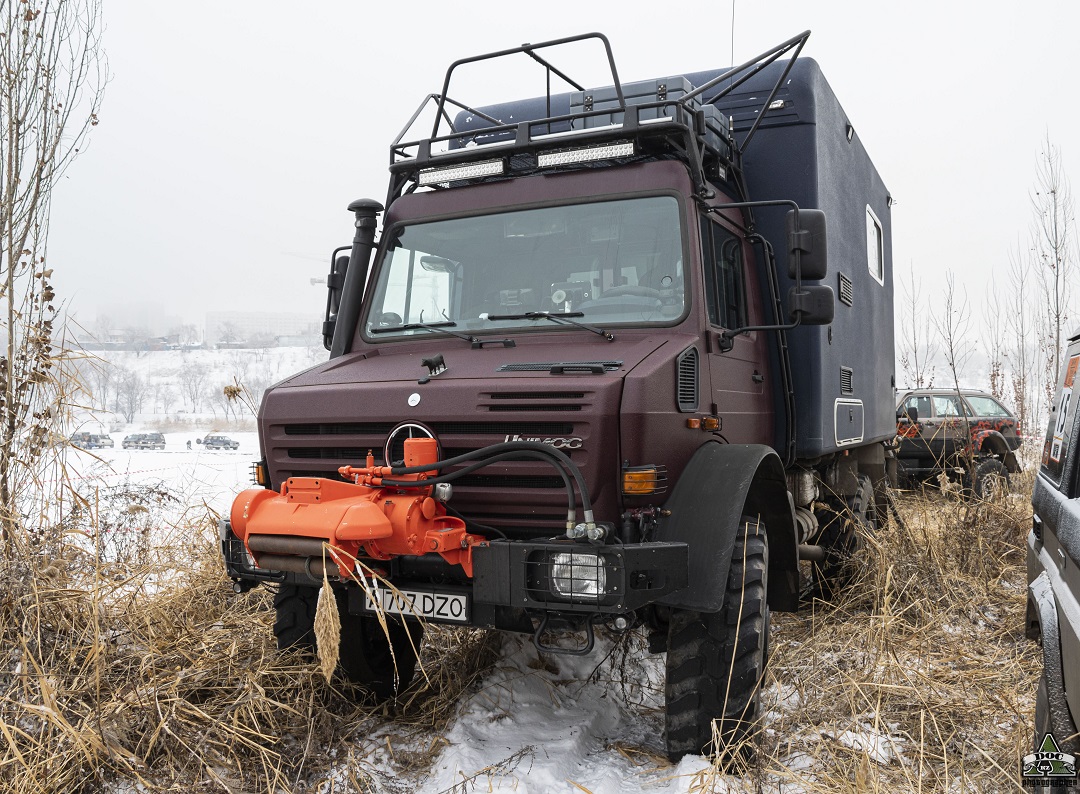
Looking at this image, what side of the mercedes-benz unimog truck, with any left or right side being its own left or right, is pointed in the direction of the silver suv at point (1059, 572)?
left

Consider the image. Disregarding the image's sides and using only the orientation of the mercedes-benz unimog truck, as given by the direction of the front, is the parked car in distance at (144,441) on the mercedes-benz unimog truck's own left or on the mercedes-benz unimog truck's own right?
on the mercedes-benz unimog truck's own right

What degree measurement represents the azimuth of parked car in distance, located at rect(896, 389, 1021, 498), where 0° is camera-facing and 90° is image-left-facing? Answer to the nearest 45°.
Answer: approximately 90°

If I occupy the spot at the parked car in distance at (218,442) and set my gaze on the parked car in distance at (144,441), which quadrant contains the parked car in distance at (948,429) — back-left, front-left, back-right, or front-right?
back-left

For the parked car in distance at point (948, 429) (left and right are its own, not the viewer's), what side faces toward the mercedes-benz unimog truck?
left

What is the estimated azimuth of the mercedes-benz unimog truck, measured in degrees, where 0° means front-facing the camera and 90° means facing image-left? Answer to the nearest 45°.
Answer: approximately 45°
